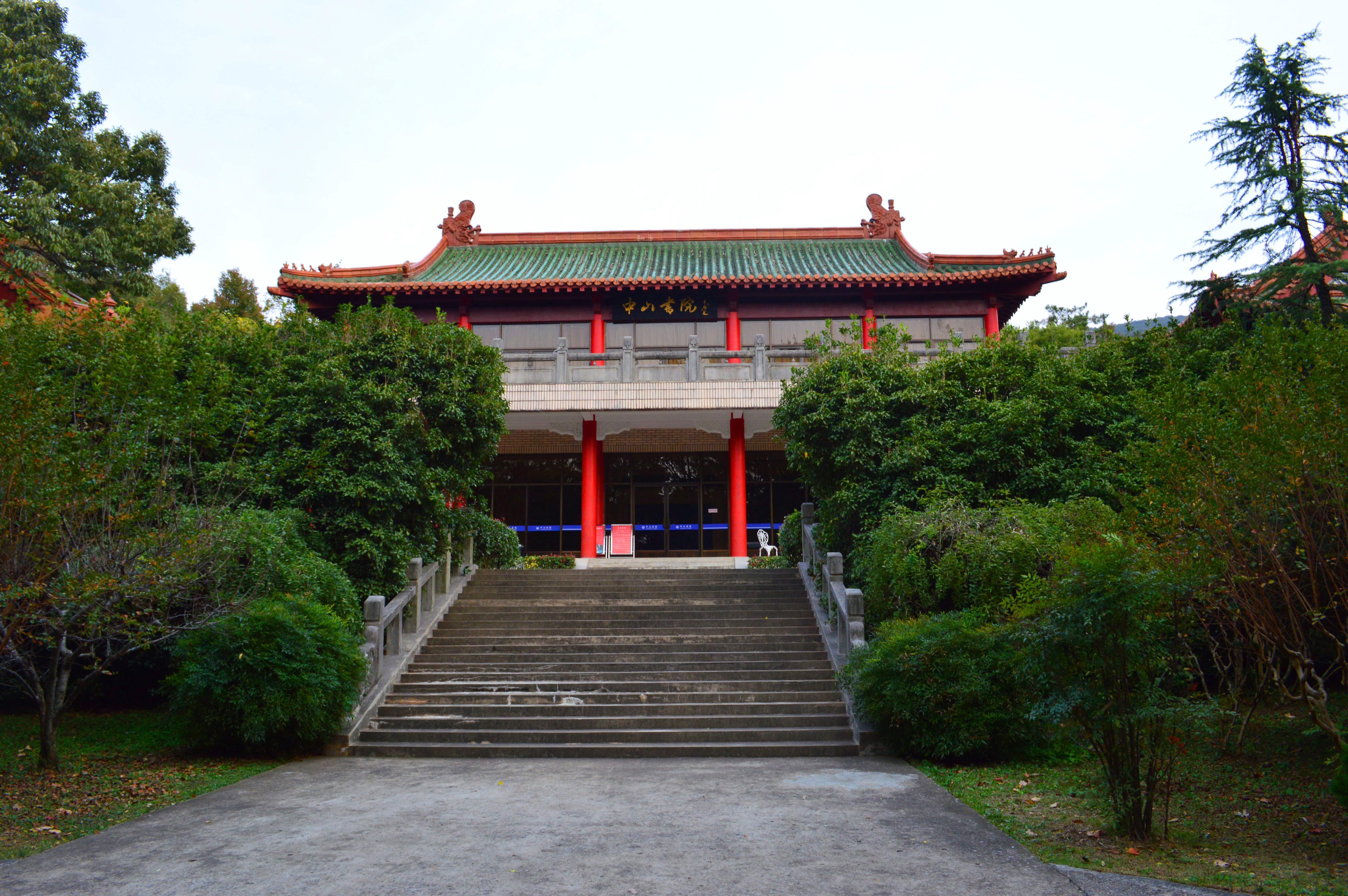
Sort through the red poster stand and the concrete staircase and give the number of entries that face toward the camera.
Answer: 2

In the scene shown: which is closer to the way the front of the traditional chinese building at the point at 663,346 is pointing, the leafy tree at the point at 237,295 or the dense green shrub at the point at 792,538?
the dense green shrub

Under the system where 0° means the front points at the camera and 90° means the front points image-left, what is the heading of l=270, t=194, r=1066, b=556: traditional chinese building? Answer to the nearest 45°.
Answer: approximately 0°

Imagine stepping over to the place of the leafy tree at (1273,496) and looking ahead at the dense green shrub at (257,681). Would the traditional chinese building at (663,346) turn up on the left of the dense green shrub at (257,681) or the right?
right

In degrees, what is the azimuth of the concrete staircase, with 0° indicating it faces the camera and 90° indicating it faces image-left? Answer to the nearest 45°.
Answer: approximately 0°

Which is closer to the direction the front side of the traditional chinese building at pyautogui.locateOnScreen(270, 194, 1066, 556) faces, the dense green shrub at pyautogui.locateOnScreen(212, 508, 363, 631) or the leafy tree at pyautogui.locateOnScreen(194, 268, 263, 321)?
the dense green shrub

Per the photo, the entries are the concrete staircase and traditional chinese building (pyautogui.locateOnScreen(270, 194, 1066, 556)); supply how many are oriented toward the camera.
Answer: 2

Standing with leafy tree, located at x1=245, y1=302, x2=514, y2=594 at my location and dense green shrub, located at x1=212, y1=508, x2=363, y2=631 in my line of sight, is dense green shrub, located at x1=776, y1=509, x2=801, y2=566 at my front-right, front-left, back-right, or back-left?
back-left

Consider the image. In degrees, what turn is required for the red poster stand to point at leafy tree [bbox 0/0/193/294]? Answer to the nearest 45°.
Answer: approximately 90° to its right
